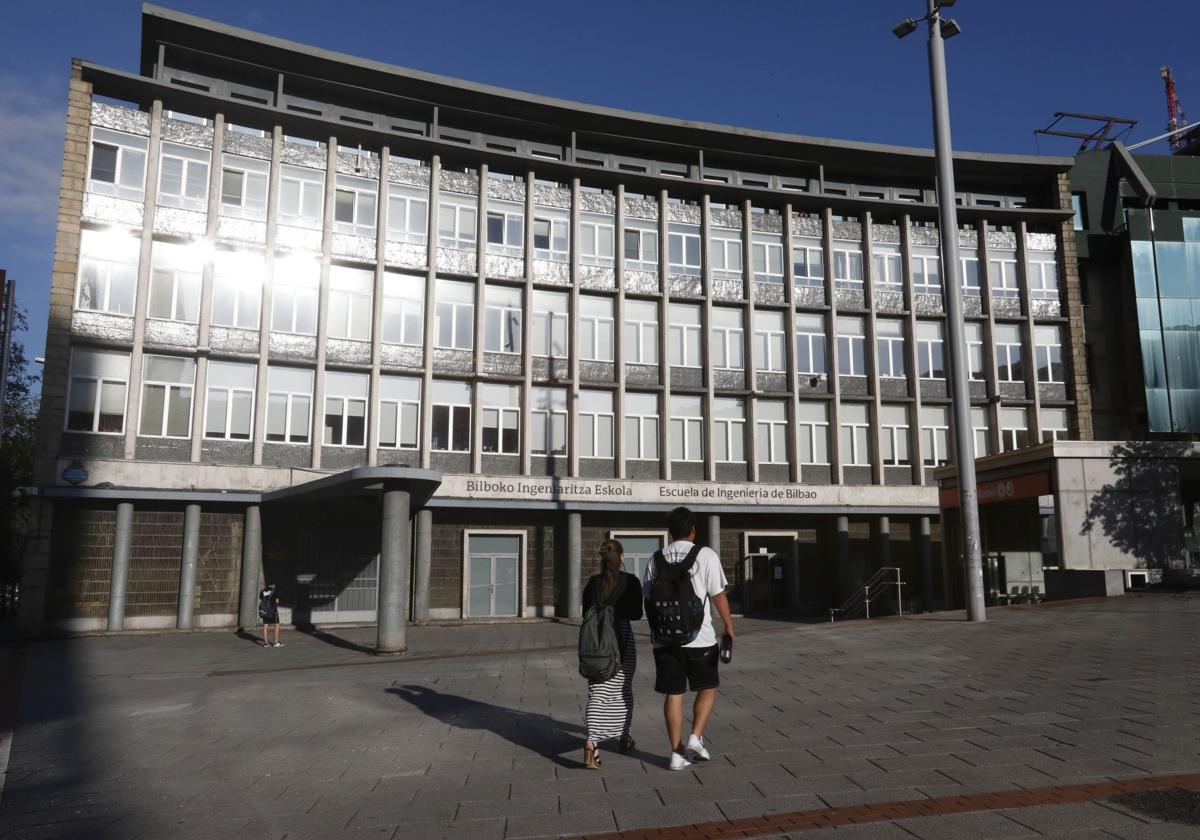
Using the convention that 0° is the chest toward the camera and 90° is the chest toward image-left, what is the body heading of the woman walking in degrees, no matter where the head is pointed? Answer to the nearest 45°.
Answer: approximately 180°

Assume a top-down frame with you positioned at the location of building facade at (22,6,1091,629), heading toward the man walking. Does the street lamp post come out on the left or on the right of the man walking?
left

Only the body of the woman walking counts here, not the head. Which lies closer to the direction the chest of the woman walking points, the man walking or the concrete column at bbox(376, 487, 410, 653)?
the concrete column

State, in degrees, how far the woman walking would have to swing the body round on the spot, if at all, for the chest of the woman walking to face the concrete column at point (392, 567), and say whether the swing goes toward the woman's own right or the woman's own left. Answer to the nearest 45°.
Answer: approximately 45° to the woman's own left

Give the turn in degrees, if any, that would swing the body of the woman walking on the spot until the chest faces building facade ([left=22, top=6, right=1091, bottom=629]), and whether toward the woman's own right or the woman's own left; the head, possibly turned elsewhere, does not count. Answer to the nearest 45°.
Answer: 0° — they already face it

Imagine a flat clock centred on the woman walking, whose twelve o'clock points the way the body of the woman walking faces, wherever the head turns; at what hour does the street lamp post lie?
The street lamp post is roughly at 1 o'clock from the woman walking.

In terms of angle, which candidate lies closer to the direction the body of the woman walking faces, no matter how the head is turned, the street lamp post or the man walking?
the street lamp post
